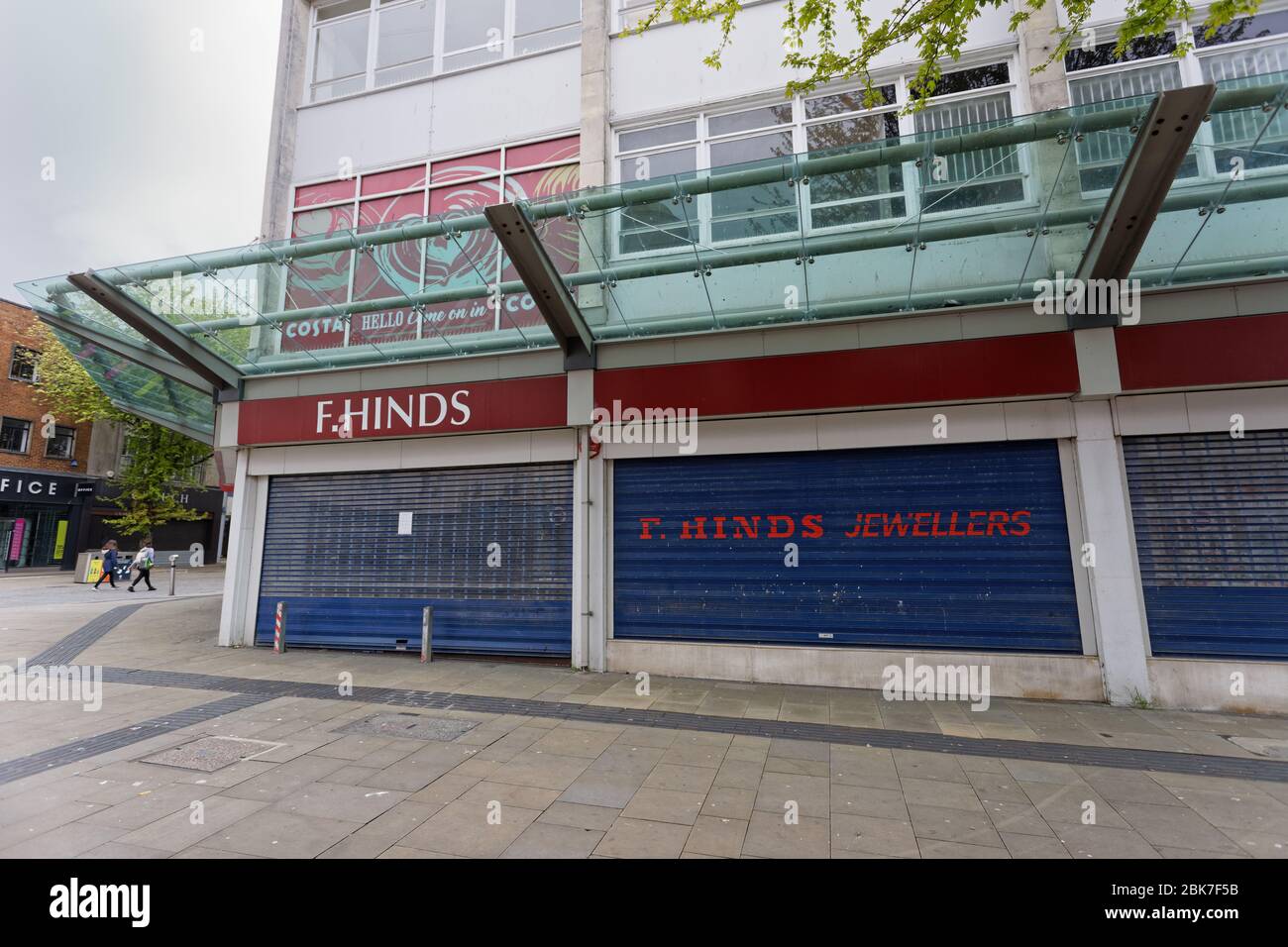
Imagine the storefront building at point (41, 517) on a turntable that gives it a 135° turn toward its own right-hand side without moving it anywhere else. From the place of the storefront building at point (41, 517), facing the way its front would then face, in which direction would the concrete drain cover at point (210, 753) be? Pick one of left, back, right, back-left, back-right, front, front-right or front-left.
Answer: left

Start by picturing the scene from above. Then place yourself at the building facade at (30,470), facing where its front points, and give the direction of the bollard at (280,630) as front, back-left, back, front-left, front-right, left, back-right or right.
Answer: front-right

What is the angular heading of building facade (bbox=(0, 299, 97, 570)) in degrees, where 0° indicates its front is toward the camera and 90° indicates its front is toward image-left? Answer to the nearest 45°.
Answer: approximately 315°

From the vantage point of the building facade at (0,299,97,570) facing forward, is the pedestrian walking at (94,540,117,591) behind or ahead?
ahead

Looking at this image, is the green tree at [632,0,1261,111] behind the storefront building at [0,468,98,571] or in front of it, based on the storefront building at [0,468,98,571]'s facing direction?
in front

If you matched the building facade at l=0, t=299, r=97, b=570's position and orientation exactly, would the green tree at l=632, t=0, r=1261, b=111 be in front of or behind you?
in front
